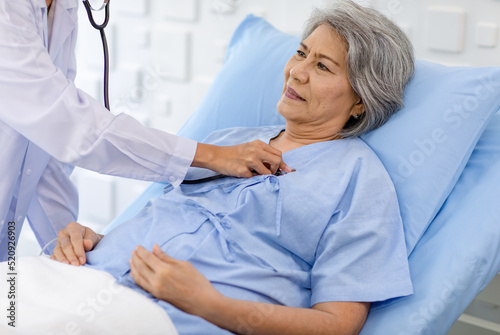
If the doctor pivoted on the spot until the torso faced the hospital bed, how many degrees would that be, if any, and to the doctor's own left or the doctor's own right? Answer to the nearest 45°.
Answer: approximately 45° to the doctor's own left

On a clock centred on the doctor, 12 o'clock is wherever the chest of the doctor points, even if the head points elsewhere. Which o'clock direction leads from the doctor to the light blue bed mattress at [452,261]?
The light blue bed mattress is roughly at 11 o'clock from the doctor.

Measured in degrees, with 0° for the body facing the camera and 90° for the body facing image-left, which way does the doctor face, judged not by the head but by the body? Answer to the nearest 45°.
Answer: approximately 315°
